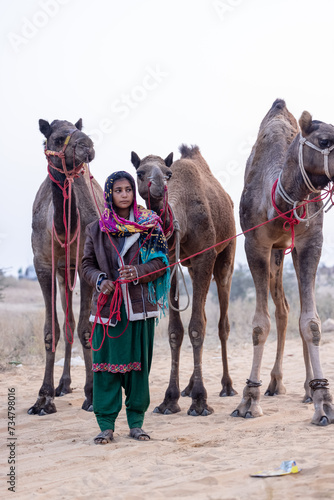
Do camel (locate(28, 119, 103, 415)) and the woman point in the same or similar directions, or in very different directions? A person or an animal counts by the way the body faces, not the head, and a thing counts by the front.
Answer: same or similar directions

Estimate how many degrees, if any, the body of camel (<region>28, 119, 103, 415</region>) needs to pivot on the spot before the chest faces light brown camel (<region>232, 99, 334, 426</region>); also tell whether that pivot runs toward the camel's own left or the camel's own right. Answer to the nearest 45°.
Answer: approximately 45° to the camel's own left

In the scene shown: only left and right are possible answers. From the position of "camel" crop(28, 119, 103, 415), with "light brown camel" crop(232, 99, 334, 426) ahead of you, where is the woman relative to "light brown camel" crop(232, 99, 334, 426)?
right

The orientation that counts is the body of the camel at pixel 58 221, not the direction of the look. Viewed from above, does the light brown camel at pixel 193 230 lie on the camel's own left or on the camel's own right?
on the camel's own left

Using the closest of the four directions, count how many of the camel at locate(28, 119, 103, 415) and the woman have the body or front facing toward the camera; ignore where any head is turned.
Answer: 2

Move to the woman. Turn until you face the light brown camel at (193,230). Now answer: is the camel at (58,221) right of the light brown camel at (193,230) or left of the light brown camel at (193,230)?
left

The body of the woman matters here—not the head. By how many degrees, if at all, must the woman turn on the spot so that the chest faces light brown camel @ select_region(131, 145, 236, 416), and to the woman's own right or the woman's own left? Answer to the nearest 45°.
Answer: approximately 135° to the woman's own left

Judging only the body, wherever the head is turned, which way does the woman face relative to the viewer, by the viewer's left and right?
facing the viewer
